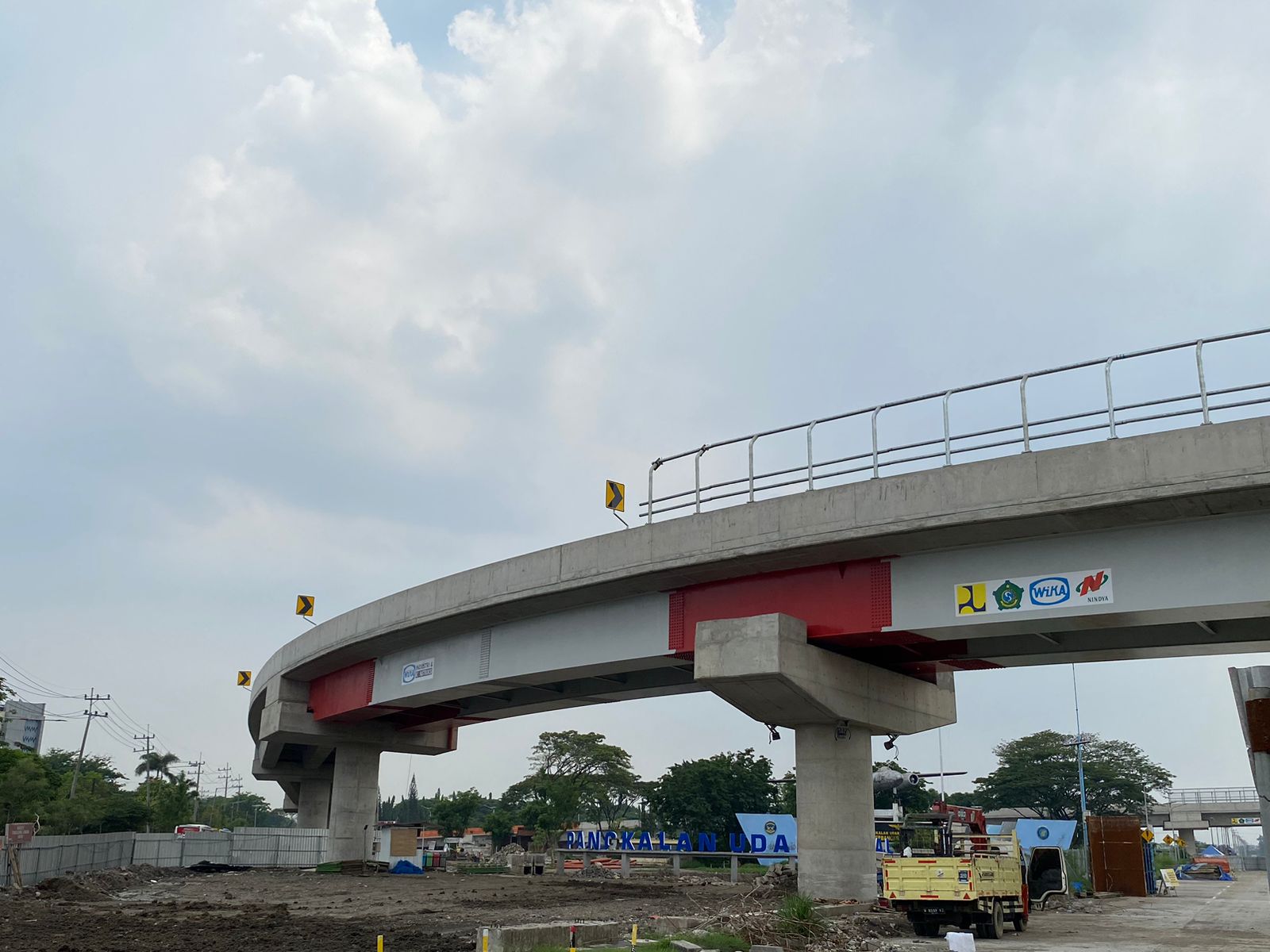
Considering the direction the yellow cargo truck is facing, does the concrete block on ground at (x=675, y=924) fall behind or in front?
behind

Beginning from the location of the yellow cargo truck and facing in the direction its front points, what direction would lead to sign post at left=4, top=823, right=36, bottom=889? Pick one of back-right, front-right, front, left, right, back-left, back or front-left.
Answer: back-left

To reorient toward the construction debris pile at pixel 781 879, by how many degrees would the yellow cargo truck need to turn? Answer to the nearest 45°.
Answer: approximately 90° to its left

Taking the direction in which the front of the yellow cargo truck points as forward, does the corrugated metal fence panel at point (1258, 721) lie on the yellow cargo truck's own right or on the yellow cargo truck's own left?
on the yellow cargo truck's own right

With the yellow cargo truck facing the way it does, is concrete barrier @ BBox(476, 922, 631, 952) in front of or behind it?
behind

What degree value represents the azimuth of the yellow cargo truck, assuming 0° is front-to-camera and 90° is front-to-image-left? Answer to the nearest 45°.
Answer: approximately 225°

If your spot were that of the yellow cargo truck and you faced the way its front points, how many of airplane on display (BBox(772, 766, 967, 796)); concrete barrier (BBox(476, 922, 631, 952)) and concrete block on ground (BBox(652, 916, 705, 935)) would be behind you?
2
